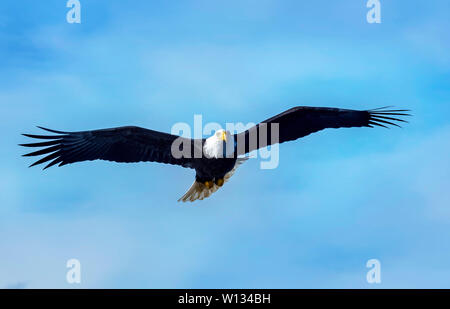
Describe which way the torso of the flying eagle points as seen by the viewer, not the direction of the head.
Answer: toward the camera
